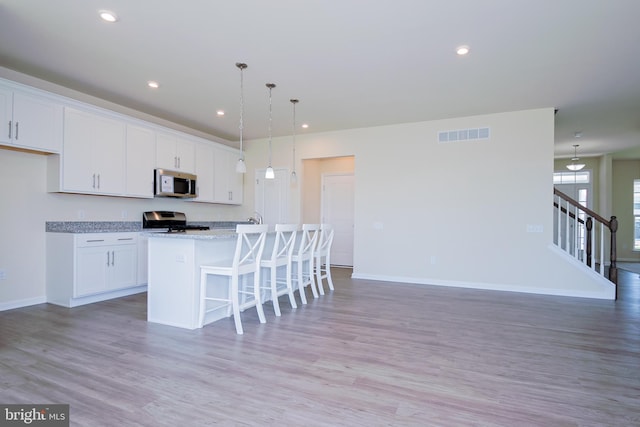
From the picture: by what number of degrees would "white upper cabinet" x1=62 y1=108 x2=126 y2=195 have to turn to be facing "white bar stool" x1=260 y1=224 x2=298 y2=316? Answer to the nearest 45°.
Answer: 0° — it already faces it

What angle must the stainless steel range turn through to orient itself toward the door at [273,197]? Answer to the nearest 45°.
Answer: approximately 45° to its left

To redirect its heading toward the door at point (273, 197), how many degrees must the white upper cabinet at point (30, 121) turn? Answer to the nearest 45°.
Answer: approximately 45° to its left

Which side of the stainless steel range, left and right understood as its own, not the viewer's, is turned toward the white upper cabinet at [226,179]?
left

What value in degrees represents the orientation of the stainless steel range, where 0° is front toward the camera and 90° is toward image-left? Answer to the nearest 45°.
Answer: approximately 315°

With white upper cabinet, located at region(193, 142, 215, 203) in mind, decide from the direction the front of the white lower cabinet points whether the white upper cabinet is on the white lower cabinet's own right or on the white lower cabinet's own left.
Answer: on the white lower cabinet's own left

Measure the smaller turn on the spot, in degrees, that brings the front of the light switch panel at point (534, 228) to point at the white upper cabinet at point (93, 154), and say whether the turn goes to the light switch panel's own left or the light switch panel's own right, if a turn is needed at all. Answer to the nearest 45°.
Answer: approximately 45° to the light switch panel's own right

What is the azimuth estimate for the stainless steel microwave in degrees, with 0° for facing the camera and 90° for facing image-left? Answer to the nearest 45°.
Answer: approximately 315°
